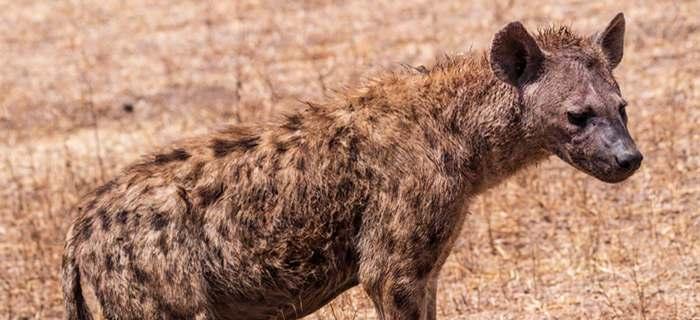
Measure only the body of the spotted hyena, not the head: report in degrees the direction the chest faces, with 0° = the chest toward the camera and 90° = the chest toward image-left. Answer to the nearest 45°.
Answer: approximately 270°
